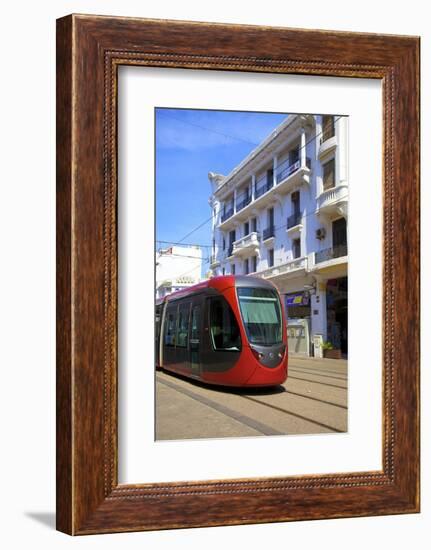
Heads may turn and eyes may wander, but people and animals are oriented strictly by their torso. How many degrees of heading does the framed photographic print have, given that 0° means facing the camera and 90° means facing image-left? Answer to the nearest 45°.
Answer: approximately 315°
